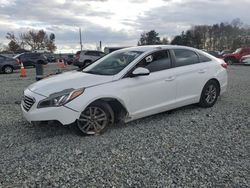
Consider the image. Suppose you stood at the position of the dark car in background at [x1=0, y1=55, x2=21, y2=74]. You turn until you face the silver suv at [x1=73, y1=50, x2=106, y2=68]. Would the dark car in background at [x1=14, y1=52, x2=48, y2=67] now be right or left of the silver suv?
left

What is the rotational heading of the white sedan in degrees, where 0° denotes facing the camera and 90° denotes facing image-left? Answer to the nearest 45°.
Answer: approximately 45°

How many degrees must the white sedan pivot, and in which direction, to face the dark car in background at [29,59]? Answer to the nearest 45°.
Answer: approximately 135° to its right

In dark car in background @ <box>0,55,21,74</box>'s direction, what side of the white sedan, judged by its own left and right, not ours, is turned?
right

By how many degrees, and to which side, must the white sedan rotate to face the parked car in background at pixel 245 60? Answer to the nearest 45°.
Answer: approximately 180°

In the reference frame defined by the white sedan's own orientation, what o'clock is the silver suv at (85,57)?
The silver suv is roughly at 4 o'clock from the white sedan.

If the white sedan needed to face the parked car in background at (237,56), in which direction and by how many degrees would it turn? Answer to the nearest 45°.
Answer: approximately 180°

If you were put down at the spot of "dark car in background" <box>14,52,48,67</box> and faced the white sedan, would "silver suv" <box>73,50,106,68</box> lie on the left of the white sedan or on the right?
left
